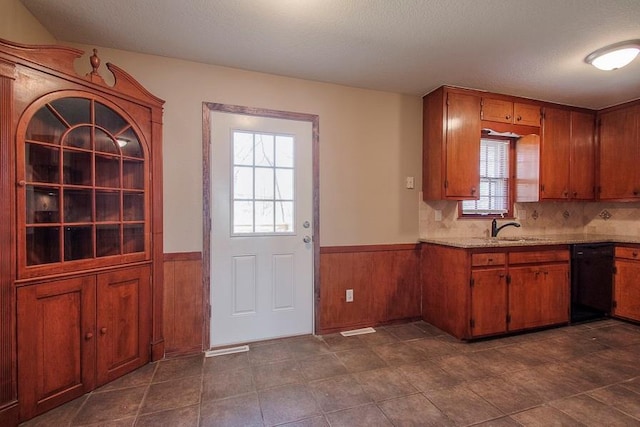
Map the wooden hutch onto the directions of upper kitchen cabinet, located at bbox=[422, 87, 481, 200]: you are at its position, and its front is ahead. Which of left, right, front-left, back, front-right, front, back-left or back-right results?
right

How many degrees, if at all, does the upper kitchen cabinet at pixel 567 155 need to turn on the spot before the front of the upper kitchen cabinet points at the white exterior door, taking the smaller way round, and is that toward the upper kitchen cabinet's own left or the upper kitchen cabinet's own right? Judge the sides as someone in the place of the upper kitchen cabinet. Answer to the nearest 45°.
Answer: approximately 90° to the upper kitchen cabinet's own right

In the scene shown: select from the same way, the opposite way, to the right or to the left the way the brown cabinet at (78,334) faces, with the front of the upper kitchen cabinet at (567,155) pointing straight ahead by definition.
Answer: to the left

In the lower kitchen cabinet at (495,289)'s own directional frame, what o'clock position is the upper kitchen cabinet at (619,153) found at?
The upper kitchen cabinet is roughly at 9 o'clock from the lower kitchen cabinet.

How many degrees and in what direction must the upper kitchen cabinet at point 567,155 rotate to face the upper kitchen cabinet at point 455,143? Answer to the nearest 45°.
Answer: approximately 90° to its right

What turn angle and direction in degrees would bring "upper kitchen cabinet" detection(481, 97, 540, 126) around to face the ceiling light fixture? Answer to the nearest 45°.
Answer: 0° — it already faces it
